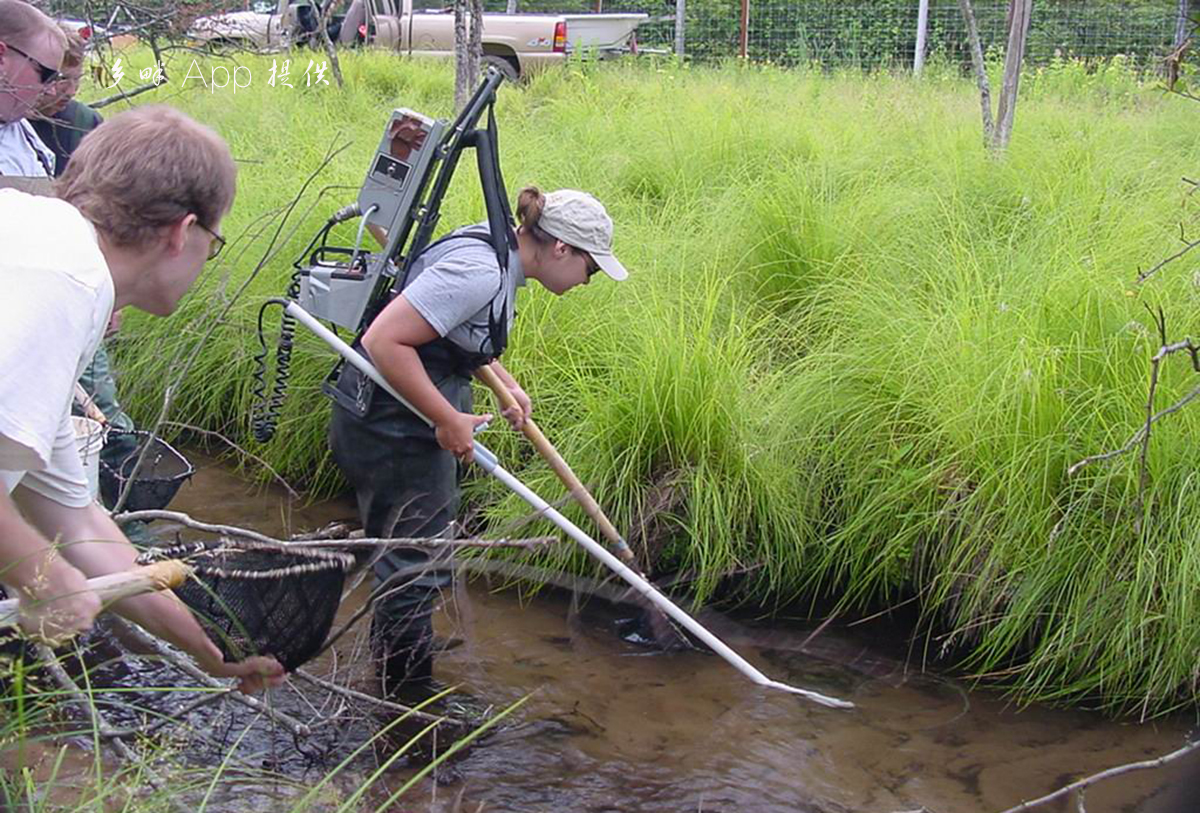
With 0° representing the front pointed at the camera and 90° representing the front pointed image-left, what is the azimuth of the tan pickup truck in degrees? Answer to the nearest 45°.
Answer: approximately 135°

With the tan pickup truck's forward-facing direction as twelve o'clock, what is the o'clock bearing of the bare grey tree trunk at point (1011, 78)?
The bare grey tree trunk is roughly at 7 o'clock from the tan pickup truck.

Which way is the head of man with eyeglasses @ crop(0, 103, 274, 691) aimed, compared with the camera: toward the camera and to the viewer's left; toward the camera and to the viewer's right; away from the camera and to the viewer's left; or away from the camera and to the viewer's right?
away from the camera and to the viewer's right

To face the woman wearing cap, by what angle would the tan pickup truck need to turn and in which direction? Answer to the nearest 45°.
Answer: approximately 135° to its left

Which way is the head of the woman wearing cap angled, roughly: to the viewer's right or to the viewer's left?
to the viewer's right

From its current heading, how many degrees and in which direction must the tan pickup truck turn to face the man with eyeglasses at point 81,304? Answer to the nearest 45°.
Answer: approximately 135° to its left

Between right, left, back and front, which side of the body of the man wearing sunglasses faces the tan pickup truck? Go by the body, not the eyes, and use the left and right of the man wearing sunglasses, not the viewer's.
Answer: left

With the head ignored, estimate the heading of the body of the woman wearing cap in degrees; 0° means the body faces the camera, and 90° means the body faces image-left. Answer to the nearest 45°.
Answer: approximately 270°

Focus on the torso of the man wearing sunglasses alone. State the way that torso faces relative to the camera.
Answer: to the viewer's right

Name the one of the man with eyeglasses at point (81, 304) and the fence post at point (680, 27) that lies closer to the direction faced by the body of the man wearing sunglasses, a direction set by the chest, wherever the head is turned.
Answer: the man with eyeglasses

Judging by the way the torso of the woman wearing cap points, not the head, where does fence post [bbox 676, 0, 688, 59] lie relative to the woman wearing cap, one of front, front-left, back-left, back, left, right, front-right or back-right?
left

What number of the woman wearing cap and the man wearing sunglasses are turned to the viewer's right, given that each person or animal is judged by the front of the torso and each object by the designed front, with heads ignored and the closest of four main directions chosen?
2
